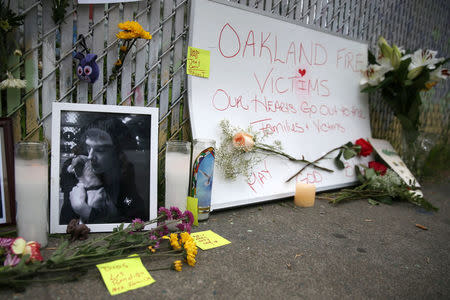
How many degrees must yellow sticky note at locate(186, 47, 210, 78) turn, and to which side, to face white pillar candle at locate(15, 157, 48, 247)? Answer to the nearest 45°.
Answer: approximately 45° to its right

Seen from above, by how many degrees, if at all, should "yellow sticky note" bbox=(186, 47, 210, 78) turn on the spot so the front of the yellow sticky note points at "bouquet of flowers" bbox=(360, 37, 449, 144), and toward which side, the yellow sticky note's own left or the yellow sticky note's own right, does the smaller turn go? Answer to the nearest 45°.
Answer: approximately 90° to the yellow sticky note's own left

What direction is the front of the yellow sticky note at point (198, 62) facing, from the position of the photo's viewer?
facing the viewer

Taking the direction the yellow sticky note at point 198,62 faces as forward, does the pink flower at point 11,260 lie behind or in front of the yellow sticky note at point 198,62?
in front

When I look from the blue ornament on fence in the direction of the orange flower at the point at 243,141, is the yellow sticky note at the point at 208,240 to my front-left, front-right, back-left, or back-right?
front-right
